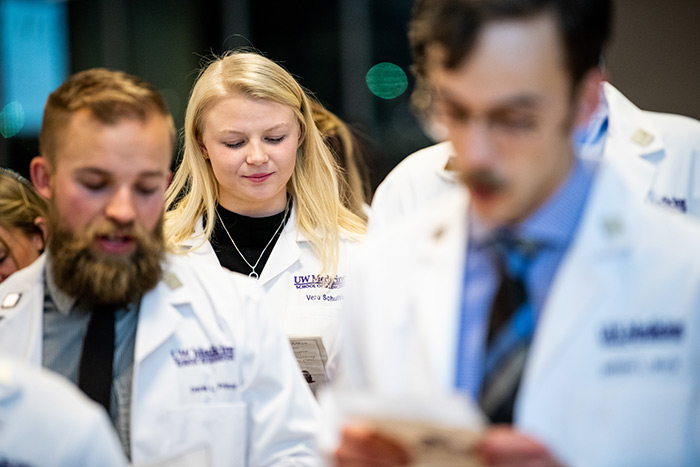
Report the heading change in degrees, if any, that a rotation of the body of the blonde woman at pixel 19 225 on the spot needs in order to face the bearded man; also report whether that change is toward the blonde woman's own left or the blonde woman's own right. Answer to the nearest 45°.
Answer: approximately 45° to the blonde woman's own left

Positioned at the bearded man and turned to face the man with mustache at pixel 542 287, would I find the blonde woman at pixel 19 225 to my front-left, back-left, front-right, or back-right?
back-left

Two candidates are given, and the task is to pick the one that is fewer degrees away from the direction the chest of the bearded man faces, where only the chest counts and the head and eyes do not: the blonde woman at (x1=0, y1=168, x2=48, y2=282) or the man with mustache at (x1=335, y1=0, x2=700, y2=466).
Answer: the man with mustache

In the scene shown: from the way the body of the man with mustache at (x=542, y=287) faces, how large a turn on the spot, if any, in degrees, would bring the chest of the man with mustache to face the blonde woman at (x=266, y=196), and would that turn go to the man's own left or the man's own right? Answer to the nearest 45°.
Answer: approximately 90° to the man's own right

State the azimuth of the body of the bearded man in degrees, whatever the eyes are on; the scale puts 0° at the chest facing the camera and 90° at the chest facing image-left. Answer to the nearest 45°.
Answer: approximately 0°

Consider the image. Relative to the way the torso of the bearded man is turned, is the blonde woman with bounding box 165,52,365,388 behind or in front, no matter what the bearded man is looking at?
behind

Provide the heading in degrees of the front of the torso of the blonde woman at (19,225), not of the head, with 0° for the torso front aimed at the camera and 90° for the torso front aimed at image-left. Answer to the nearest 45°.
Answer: approximately 45°

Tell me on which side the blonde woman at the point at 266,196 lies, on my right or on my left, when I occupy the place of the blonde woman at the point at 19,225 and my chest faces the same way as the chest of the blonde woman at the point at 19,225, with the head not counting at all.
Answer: on my left

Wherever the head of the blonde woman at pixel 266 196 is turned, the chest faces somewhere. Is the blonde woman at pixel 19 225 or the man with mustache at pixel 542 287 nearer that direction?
the man with mustache

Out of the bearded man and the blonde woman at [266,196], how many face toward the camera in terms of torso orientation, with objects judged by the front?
2
